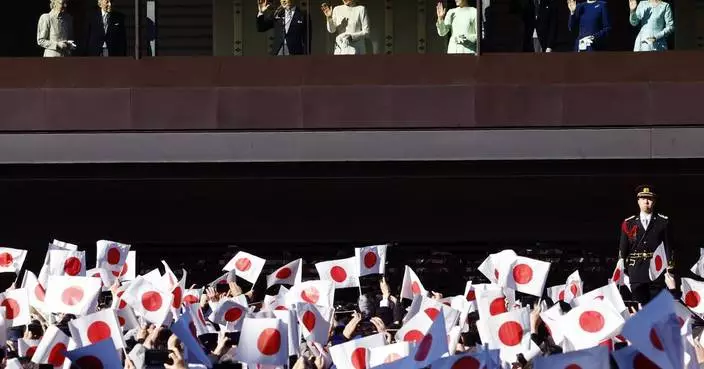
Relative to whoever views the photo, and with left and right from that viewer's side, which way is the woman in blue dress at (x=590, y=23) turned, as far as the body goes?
facing the viewer

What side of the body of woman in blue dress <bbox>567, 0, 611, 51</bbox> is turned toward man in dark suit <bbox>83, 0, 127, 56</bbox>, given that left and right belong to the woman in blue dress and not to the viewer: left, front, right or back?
right

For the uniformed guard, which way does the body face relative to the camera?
toward the camera

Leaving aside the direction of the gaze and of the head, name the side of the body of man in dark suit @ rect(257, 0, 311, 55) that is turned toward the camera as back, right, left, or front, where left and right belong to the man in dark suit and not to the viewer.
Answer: front

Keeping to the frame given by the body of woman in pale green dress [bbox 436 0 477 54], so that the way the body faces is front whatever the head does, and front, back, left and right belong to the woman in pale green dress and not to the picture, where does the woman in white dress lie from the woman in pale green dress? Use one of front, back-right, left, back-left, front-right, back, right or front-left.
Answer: right

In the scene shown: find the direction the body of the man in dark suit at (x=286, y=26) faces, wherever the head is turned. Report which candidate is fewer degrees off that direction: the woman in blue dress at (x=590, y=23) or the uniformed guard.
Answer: the uniformed guard

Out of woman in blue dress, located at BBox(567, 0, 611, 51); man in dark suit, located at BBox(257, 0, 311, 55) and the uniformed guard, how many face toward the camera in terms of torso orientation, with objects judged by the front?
3

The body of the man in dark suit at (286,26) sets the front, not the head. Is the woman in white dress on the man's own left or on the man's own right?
on the man's own left
